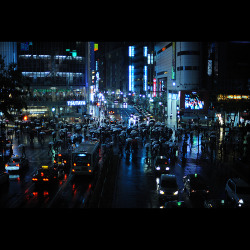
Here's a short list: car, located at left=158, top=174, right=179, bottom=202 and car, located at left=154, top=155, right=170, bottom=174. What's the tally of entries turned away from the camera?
0

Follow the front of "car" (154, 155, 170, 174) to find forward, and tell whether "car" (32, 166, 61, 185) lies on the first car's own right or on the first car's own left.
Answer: on the first car's own right

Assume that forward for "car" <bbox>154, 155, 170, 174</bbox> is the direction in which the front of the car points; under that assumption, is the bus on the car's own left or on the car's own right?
on the car's own right

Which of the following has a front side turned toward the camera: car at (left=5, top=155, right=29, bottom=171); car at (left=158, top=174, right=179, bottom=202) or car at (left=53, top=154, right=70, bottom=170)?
car at (left=158, top=174, right=179, bottom=202)

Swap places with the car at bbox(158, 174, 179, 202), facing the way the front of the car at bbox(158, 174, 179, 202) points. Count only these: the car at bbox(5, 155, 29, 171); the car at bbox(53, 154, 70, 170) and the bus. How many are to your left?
0

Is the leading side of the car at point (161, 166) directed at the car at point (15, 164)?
no

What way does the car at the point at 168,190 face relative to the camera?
toward the camera

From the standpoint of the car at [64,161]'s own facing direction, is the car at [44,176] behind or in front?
behind

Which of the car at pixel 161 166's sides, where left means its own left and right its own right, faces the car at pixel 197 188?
front

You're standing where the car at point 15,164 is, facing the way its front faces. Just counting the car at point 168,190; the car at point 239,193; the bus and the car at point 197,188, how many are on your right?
4

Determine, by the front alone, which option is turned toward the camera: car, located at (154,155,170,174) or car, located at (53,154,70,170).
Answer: car, located at (154,155,170,174)

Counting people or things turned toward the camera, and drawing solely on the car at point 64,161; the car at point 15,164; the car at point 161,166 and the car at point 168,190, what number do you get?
2

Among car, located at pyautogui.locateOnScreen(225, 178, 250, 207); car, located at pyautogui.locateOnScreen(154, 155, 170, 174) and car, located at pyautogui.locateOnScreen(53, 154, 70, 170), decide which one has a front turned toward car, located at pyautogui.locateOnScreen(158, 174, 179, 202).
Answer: car, located at pyautogui.locateOnScreen(154, 155, 170, 174)

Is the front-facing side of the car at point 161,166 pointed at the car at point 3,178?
no

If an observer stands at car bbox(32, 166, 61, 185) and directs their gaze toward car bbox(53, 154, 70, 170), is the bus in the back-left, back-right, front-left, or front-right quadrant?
front-right

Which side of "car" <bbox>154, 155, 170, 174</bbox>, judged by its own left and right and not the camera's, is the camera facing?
front

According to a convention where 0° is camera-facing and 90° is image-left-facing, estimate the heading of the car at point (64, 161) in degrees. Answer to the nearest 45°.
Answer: approximately 180°
